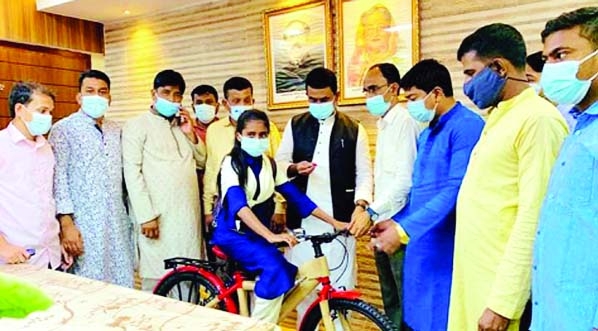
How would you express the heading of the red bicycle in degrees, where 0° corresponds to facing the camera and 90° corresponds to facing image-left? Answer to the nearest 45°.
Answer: approximately 315°

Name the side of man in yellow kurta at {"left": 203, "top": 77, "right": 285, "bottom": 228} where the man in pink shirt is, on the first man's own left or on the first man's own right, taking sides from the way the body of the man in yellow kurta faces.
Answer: on the first man's own right

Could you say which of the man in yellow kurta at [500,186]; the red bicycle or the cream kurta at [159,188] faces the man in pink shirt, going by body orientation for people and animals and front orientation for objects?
the man in yellow kurta

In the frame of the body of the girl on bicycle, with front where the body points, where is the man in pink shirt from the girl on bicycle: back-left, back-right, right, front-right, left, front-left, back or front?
back-right

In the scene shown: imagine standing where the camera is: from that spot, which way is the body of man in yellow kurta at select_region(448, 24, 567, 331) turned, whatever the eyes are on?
to the viewer's left

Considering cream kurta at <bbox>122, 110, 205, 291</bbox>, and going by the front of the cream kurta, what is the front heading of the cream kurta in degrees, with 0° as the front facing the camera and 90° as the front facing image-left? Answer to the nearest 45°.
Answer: approximately 315°

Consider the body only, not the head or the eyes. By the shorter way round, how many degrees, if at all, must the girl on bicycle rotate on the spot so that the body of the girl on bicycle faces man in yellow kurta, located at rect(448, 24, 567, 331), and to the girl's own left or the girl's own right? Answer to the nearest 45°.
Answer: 0° — they already face them

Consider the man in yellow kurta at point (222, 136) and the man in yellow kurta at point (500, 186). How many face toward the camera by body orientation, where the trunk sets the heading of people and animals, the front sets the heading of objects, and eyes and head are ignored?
1
